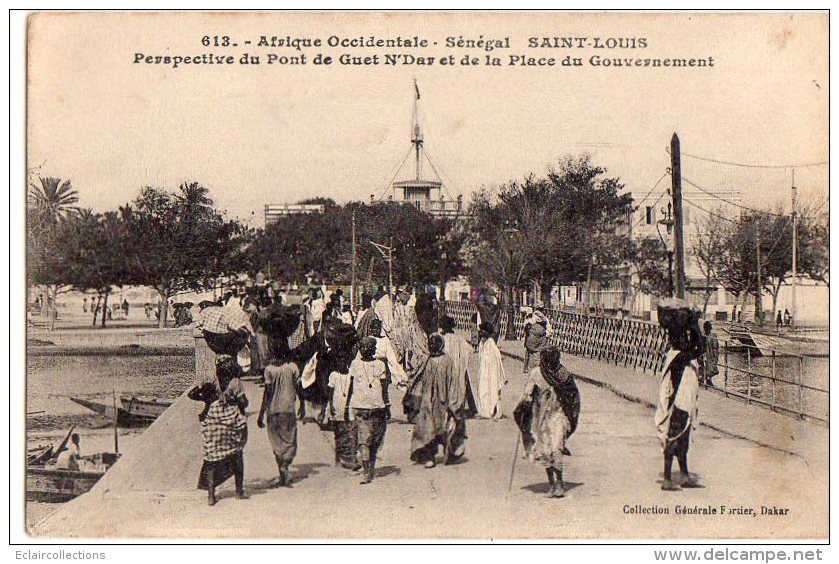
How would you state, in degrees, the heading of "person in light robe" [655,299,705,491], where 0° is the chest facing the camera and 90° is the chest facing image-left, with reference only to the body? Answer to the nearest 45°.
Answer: approximately 315°

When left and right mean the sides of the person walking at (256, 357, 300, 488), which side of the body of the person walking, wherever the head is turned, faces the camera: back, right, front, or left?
back

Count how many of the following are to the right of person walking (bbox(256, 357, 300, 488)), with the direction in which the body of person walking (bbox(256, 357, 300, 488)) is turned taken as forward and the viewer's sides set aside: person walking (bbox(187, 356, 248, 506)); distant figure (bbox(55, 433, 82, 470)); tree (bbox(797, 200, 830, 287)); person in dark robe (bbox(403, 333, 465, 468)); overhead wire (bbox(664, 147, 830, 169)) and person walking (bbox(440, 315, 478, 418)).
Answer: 4

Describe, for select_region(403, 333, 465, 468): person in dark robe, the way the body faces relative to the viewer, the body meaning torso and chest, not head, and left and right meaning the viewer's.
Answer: facing the viewer

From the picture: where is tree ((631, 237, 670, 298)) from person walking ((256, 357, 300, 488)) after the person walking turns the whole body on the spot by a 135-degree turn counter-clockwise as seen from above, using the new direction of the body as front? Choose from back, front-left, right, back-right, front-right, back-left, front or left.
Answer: back

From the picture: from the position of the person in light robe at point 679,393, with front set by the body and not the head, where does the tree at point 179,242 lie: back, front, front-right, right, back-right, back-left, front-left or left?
back-right

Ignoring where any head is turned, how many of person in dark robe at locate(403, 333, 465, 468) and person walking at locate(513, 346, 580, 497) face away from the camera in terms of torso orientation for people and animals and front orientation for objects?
0

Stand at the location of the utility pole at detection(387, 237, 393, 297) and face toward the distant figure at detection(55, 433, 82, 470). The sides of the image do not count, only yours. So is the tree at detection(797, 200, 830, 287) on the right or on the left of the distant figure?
left

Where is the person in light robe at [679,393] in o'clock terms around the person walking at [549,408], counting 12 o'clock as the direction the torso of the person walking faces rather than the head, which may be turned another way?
The person in light robe is roughly at 8 o'clock from the person walking.

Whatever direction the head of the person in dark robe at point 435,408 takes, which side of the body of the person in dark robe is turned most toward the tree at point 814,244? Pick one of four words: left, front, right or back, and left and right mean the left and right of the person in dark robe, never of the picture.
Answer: back

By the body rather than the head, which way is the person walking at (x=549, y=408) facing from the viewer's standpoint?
toward the camera
